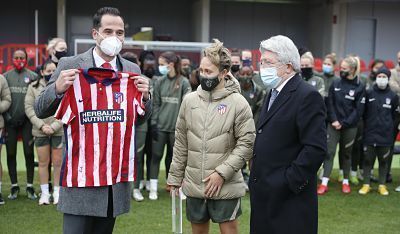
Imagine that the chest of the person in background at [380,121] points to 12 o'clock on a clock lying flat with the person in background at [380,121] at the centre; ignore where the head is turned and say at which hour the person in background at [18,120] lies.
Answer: the person in background at [18,120] is roughly at 2 o'clock from the person in background at [380,121].

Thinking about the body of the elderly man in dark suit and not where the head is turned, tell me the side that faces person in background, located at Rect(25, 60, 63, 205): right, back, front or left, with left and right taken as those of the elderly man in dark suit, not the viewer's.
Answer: right

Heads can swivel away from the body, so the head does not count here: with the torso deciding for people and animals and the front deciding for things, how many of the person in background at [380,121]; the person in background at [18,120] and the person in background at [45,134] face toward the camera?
3

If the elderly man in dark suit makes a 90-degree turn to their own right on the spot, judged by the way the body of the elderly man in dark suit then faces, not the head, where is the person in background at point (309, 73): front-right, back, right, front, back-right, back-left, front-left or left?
front-right

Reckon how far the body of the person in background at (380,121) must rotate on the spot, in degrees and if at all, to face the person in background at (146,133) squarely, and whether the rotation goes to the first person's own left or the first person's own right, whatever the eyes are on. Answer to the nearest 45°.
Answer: approximately 90° to the first person's own right

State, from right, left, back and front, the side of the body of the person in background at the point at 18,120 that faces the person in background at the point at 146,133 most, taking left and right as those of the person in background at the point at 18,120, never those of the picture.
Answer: left

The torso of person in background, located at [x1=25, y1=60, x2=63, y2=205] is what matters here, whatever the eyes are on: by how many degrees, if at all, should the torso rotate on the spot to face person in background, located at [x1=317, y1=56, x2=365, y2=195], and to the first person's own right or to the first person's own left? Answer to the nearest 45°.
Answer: approximately 90° to the first person's own left

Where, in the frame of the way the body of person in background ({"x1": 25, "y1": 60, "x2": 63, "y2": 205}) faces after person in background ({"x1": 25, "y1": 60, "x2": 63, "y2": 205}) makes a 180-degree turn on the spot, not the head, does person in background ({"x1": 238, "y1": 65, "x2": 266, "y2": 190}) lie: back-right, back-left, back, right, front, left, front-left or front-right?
right

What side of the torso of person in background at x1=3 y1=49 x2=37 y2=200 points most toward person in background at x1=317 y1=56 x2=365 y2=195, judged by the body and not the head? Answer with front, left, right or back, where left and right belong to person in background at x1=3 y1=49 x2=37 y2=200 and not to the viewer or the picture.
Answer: left

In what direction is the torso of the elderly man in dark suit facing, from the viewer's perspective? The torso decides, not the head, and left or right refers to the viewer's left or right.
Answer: facing the viewer and to the left of the viewer

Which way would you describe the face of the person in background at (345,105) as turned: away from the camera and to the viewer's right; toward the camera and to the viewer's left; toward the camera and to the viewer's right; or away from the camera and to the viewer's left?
toward the camera and to the viewer's left

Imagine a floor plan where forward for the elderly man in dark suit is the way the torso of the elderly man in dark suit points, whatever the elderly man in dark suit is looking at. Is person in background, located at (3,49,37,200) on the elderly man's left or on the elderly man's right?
on the elderly man's right

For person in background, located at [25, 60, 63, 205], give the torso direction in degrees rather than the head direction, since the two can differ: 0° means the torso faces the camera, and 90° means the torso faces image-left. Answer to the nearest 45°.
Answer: approximately 0°
